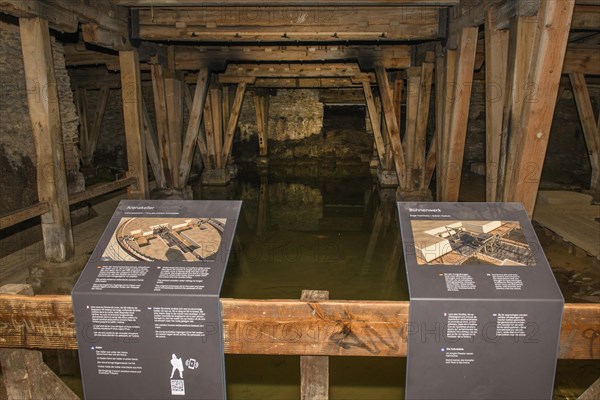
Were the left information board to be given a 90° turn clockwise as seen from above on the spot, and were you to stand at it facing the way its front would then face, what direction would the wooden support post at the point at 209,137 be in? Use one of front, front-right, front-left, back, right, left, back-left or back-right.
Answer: right

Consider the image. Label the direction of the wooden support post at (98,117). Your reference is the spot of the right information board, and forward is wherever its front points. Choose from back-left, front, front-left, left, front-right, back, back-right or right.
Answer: back-right

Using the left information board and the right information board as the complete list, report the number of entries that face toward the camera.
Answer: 2

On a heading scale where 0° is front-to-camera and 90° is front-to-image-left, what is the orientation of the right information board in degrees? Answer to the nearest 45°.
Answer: approximately 0°

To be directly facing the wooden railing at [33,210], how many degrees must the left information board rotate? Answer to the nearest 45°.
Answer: approximately 180°

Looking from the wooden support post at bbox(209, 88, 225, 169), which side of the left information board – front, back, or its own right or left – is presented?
back

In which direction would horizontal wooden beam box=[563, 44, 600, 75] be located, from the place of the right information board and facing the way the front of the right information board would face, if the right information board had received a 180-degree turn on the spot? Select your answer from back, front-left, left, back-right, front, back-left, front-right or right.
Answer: front

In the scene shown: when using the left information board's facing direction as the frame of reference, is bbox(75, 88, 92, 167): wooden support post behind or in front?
behind

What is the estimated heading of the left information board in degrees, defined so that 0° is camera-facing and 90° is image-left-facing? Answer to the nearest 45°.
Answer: approximately 0°

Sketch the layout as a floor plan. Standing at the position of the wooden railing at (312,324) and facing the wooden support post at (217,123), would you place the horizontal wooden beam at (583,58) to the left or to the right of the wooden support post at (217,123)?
right
